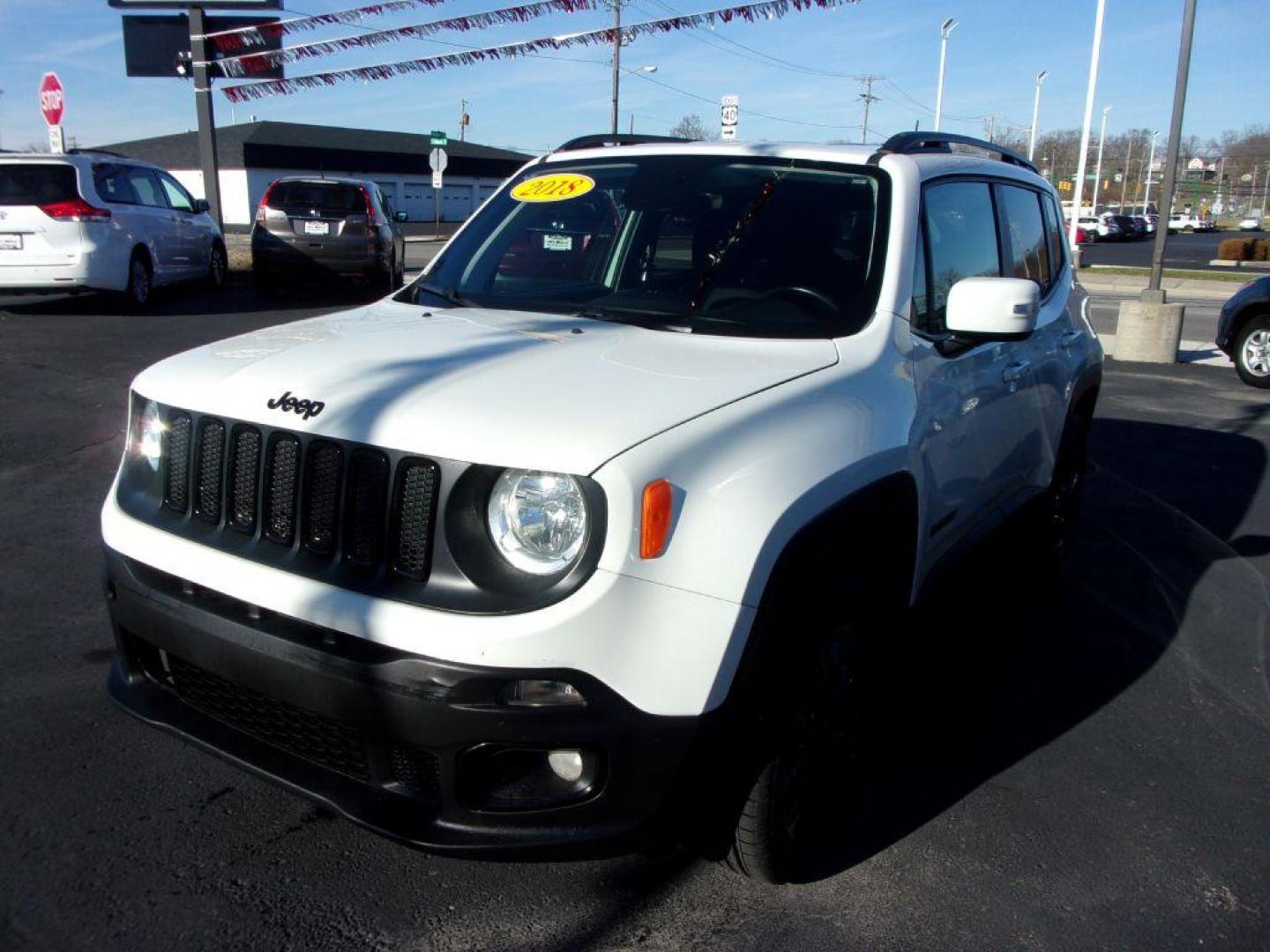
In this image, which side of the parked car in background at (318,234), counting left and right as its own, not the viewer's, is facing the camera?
back

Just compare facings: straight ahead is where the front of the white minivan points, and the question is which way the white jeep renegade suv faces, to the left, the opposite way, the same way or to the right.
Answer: the opposite way

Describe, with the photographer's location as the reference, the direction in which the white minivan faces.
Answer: facing away from the viewer and to the right of the viewer

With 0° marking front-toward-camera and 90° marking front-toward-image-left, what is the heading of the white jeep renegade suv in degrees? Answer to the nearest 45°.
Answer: approximately 45°

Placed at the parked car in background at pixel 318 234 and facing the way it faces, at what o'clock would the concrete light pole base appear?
The concrete light pole base is roughly at 4 o'clock from the parked car in background.

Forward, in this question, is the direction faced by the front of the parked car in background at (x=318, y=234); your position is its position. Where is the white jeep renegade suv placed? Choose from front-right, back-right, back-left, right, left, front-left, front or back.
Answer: back

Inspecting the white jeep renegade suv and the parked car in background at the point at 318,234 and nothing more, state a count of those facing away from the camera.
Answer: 1

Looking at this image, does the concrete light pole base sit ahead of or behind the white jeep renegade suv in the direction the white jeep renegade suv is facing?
behind

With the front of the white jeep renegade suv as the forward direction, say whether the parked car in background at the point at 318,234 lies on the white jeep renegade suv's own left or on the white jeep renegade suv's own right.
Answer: on the white jeep renegade suv's own right

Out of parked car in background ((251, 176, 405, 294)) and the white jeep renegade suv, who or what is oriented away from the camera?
the parked car in background
